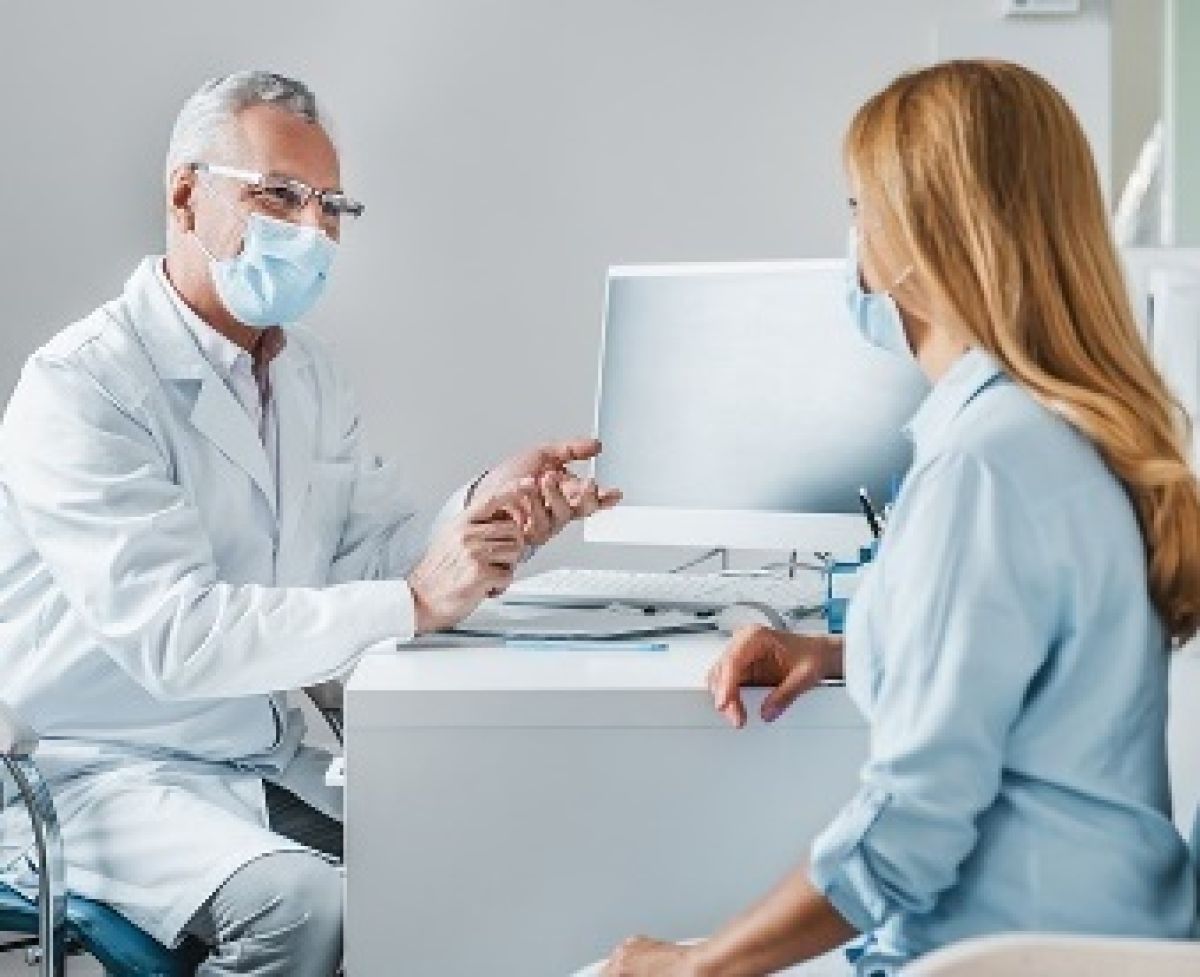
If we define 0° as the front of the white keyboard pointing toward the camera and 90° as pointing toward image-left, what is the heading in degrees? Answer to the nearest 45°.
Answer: approximately 0°

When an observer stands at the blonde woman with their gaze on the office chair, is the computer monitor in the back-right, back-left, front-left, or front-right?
front-right

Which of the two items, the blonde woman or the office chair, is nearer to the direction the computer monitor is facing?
the blonde woman

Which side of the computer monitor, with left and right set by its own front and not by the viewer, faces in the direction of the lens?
front

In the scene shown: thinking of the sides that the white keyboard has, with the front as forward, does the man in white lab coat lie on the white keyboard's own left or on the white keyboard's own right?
on the white keyboard's own right

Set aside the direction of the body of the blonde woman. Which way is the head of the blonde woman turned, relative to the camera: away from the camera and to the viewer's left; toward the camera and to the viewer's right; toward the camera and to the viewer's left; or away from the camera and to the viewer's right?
away from the camera and to the viewer's left

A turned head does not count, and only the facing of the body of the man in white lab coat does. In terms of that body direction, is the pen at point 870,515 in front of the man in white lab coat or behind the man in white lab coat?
in front

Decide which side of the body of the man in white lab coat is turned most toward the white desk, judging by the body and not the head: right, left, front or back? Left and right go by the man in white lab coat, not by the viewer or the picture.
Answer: front

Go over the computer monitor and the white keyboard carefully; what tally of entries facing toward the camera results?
2

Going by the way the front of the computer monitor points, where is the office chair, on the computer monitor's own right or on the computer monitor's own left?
on the computer monitor's own right

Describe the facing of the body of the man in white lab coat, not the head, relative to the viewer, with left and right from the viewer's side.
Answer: facing the viewer and to the right of the viewer
